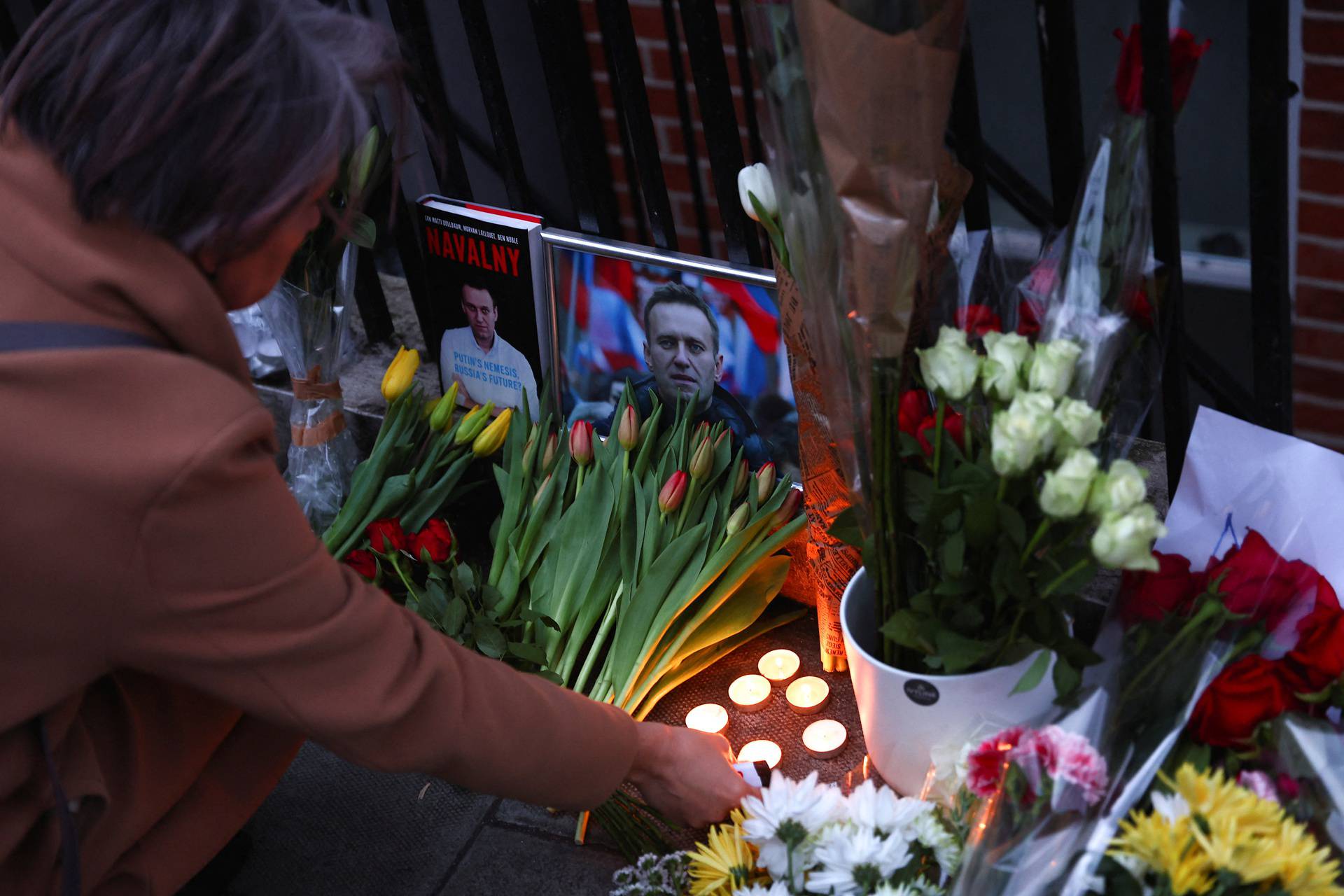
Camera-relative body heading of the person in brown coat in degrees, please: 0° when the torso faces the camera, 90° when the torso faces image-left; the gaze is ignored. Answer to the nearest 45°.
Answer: approximately 225°

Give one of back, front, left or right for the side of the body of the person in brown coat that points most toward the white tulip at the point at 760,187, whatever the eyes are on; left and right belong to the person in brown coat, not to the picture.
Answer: front

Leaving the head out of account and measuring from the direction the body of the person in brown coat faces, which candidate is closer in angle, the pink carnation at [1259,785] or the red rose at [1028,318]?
the red rose

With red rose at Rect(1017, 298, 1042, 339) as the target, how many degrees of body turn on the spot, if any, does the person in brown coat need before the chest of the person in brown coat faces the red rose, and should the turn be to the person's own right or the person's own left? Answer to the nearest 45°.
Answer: approximately 45° to the person's own right

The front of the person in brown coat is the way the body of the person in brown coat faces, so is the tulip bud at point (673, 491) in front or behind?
in front

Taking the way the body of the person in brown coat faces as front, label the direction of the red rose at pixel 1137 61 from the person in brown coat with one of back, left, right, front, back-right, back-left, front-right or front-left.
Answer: front-right

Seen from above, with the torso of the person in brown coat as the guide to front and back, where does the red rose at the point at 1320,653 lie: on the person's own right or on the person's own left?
on the person's own right

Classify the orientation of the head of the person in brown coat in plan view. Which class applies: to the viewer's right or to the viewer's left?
to the viewer's right

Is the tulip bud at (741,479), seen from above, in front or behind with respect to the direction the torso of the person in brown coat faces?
in front

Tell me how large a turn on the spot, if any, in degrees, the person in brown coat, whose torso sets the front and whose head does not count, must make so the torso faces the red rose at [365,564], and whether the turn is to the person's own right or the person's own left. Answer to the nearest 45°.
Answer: approximately 45° to the person's own left
